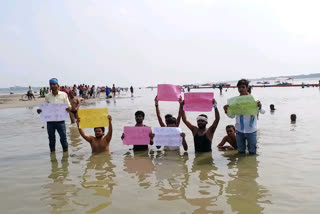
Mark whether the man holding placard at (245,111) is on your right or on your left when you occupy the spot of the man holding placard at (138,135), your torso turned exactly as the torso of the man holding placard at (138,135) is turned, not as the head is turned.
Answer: on your left

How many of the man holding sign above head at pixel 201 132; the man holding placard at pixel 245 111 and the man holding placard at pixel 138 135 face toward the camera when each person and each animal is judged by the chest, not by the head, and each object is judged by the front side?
3

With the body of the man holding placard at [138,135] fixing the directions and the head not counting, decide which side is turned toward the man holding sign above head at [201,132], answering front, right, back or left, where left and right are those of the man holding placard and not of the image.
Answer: left

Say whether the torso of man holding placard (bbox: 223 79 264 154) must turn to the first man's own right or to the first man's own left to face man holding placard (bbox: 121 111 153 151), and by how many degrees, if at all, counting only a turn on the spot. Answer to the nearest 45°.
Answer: approximately 90° to the first man's own right

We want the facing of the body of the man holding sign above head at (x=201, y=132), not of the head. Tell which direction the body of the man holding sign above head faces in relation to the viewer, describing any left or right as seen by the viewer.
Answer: facing the viewer

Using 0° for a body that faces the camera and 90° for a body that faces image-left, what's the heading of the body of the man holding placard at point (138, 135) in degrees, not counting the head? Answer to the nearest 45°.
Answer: approximately 0°

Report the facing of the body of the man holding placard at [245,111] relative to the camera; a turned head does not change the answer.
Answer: toward the camera

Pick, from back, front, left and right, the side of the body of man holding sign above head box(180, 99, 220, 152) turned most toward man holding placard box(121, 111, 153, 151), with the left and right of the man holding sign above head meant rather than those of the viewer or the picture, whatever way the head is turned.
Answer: right

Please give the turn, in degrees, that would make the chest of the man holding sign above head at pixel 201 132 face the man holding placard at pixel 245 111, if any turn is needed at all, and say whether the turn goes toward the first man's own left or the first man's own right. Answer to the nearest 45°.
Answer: approximately 45° to the first man's own left

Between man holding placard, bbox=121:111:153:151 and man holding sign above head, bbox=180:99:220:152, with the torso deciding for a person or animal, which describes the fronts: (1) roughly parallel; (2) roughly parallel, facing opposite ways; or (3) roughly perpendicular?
roughly parallel

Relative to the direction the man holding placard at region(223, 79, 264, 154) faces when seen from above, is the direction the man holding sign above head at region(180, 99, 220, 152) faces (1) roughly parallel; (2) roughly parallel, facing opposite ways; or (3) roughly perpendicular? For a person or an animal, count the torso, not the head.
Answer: roughly parallel
